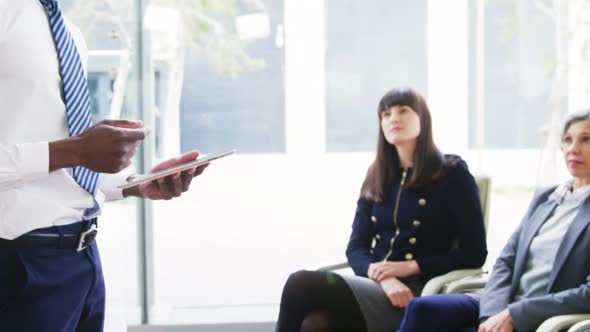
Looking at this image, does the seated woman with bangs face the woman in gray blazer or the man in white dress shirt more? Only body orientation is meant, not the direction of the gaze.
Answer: the man in white dress shirt

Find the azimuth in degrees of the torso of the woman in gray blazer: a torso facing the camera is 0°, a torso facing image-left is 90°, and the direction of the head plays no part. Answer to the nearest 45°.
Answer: approximately 45°

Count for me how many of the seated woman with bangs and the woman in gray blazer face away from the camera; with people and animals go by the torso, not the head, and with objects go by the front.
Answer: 0

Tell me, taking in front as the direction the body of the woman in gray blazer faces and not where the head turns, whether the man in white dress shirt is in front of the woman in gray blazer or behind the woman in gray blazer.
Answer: in front

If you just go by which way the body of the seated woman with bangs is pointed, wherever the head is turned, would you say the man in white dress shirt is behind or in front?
in front

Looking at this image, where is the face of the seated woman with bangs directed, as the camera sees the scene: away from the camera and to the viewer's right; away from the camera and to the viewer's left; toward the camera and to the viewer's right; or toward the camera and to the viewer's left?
toward the camera and to the viewer's left

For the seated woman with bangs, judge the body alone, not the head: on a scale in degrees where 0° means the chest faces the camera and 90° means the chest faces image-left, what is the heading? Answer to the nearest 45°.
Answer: approximately 45°

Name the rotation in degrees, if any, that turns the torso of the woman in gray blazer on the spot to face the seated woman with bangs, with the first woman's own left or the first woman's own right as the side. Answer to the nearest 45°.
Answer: approximately 90° to the first woman's own right
